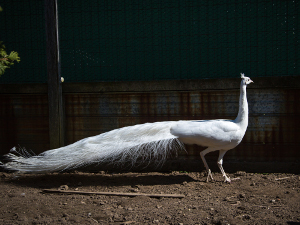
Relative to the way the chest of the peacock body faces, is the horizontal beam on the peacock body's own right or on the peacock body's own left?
on the peacock body's own left

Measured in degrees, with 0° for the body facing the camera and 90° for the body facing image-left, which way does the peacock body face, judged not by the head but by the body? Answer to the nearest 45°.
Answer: approximately 270°

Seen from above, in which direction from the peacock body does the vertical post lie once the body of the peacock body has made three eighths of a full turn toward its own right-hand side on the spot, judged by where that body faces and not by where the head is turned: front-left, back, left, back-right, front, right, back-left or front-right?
right
